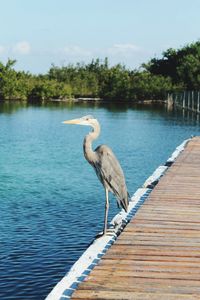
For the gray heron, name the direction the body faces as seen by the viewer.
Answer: to the viewer's left
